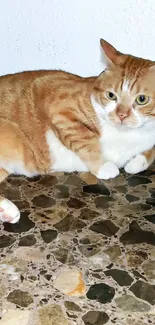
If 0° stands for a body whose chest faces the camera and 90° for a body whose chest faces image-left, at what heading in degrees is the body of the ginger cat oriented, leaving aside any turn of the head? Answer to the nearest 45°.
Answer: approximately 315°
